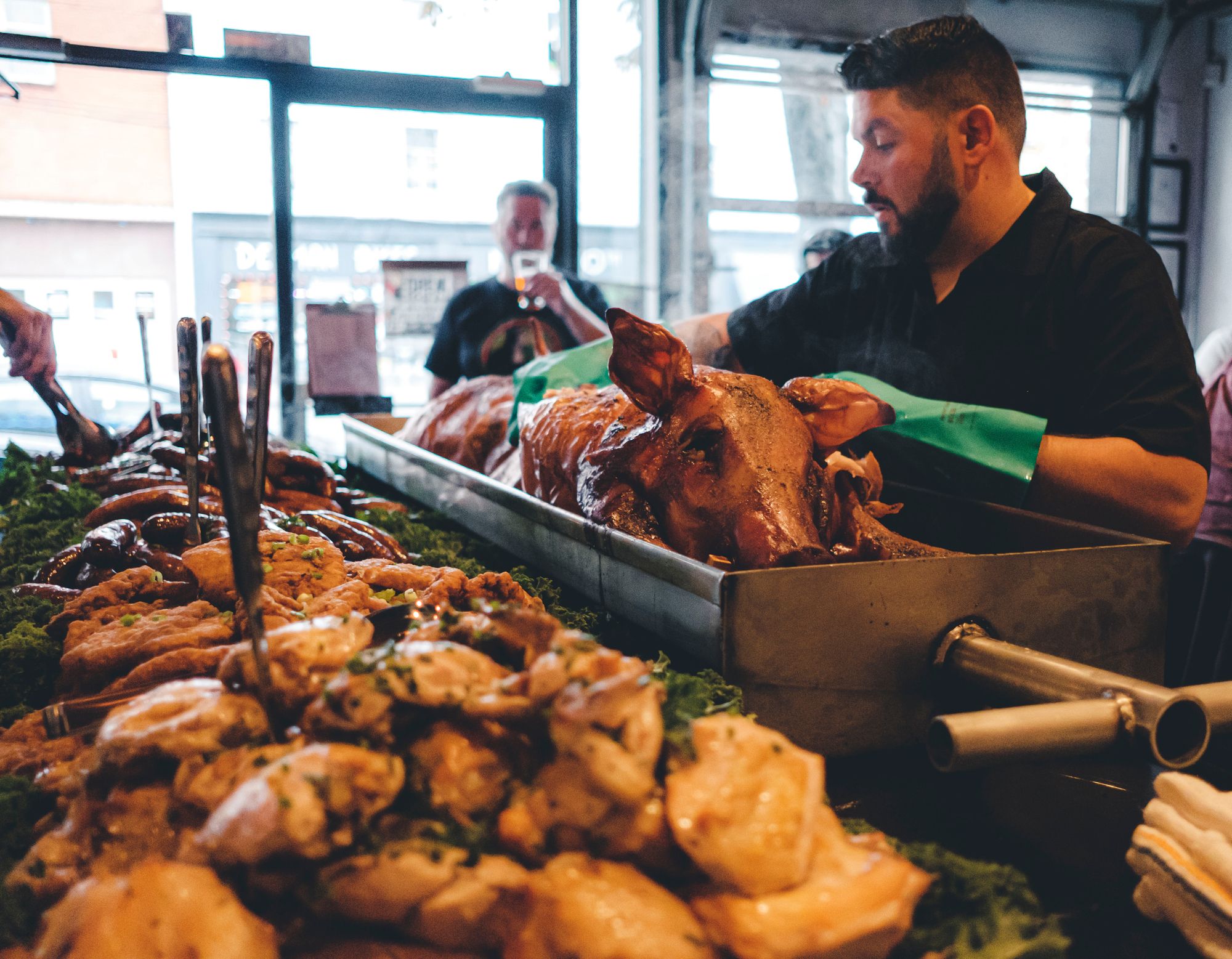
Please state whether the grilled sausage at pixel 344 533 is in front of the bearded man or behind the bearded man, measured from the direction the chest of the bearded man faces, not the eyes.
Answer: in front

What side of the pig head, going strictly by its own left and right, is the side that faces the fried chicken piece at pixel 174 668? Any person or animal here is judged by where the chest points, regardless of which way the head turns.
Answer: right

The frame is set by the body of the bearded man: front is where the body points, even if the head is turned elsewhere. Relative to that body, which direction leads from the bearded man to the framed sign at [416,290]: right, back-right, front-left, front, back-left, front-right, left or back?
right

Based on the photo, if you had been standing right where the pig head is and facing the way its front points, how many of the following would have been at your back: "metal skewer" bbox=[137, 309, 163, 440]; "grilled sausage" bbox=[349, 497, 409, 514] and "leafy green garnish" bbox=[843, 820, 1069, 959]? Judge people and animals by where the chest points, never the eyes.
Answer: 2

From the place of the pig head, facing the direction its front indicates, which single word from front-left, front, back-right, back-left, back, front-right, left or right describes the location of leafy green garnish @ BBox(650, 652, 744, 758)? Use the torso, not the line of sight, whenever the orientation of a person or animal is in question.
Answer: front-right

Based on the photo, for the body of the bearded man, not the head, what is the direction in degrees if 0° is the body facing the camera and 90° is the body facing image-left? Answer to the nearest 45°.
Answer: approximately 45°

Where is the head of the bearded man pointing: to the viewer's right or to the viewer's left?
to the viewer's left

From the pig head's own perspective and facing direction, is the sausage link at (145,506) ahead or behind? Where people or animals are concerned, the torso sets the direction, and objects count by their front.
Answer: behind

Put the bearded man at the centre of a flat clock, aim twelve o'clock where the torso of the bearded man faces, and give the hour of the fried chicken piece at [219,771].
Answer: The fried chicken piece is roughly at 11 o'clock from the bearded man.

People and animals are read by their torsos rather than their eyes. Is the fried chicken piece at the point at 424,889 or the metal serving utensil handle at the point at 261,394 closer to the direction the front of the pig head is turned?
the fried chicken piece

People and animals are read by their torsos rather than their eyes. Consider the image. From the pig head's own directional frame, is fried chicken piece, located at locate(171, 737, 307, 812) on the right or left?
on its right

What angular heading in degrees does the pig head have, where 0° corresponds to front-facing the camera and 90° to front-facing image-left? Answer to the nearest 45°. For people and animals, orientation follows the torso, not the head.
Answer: approximately 315°

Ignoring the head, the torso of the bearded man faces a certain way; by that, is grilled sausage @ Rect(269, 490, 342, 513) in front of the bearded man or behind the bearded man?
in front

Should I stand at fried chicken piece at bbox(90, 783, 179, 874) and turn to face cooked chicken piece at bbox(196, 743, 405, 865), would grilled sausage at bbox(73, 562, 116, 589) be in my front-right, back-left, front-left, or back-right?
back-left

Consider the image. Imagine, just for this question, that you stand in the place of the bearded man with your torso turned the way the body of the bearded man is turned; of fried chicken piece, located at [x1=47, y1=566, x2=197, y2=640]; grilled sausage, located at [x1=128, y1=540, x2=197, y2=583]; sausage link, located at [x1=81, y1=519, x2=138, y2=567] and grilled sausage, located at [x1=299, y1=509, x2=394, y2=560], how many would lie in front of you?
4
